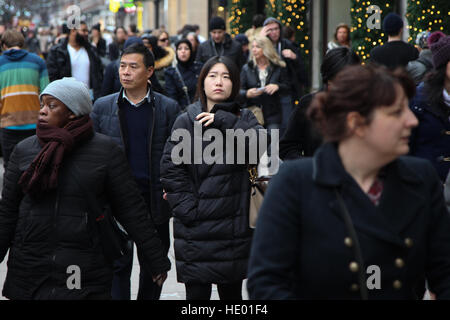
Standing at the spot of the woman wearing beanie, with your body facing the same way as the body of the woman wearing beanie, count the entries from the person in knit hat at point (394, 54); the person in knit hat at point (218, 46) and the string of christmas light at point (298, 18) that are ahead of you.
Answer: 0

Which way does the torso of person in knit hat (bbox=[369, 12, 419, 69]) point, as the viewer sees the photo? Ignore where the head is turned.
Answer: away from the camera

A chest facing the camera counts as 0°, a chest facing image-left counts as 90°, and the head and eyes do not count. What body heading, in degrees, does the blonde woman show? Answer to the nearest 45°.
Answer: approximately 0°

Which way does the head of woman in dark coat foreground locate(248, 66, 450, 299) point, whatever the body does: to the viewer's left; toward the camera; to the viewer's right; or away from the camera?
to the viewer's right

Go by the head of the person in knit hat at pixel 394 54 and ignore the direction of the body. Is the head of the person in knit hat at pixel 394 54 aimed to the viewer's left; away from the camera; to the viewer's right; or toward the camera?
away from the camera

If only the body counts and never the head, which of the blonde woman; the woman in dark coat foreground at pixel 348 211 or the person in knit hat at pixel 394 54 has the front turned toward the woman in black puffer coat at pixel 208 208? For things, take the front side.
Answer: the blonde woman

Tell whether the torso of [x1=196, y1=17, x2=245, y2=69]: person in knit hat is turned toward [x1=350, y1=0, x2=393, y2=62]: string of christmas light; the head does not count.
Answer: no

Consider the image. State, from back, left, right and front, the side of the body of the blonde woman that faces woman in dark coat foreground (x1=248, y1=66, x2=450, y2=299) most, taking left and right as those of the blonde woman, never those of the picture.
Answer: front

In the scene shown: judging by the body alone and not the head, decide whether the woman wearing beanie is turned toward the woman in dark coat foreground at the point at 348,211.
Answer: no

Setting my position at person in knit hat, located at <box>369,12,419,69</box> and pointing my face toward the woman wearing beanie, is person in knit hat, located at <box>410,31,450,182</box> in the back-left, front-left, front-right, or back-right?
front-left

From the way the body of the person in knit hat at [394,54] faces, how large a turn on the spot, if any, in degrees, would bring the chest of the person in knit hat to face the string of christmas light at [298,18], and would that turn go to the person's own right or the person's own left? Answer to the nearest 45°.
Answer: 0° — they already face it

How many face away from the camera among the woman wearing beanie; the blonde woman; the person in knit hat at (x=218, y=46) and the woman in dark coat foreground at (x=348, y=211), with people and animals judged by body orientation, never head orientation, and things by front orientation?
0

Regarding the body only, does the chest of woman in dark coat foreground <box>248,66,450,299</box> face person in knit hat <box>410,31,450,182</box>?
no

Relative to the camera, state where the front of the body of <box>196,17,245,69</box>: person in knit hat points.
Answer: toward the camera

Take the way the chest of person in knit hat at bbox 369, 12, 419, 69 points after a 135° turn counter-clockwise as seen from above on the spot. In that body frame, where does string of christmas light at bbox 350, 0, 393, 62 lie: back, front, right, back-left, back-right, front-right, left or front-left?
back-right

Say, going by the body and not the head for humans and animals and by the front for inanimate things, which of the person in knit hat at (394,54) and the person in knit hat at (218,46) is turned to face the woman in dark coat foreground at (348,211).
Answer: the person in knit hat at (218,46)

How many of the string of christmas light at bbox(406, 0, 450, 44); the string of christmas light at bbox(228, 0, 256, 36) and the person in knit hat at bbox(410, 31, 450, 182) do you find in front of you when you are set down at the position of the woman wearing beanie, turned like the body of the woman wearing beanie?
0

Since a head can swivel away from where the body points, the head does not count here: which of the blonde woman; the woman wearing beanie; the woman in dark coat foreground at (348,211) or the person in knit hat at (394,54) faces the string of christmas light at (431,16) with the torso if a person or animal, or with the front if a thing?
the person in knit hat

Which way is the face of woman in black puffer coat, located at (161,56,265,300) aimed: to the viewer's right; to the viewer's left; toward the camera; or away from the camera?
toward the camera

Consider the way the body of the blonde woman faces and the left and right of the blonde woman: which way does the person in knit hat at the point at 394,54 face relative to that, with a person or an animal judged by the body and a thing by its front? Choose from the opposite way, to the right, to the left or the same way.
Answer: the opposite way
